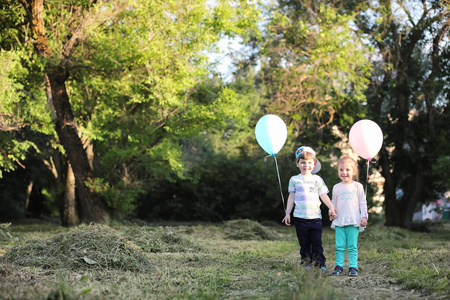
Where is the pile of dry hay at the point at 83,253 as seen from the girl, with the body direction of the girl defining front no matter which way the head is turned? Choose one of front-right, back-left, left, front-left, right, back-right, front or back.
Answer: right

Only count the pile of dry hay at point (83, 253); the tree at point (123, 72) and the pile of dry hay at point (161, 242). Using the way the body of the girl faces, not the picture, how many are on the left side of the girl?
0

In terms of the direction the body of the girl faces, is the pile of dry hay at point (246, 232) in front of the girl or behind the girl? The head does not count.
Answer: behind

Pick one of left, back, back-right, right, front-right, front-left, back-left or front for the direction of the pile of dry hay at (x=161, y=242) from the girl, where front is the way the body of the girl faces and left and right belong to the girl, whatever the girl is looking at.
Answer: back-right

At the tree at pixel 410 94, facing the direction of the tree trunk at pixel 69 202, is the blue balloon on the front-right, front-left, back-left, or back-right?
front-left

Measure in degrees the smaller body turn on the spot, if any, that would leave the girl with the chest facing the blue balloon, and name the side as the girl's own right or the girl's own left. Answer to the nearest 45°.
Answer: approximately 135° to the girl's own right

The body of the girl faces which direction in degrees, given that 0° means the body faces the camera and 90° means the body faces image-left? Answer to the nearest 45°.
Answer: approximately 0°

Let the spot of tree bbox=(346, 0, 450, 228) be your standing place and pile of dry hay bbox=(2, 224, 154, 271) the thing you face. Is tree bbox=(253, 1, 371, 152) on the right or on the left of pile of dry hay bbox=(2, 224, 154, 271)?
right

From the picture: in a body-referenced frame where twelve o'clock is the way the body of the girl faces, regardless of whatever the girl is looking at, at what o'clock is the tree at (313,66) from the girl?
The tree is roughly at 6 o'clock from the girl.

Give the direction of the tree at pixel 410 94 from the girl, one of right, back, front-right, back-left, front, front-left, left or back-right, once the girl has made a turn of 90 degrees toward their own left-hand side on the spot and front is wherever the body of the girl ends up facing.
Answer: left

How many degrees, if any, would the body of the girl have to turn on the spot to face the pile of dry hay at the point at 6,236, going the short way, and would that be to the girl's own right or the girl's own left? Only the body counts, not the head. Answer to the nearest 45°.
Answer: approximately 135° to the girl's own right

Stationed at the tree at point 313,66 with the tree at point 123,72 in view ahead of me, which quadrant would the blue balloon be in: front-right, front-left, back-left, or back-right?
front-left

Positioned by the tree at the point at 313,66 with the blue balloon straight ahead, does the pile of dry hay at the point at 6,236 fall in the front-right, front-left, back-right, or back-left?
front-right

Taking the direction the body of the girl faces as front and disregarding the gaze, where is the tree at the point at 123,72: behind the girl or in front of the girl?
behind

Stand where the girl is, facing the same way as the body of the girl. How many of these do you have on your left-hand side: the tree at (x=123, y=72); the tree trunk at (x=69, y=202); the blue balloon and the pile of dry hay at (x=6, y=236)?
0
